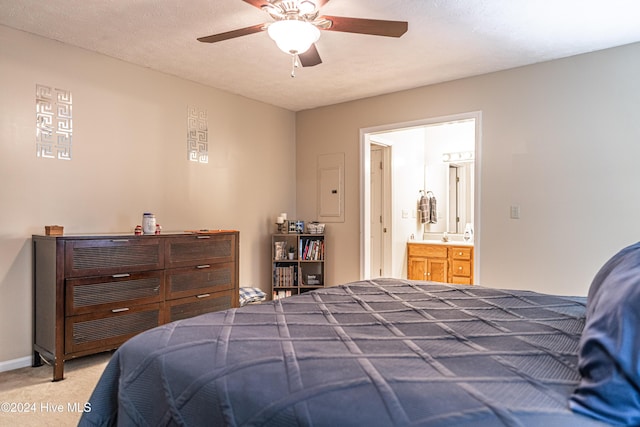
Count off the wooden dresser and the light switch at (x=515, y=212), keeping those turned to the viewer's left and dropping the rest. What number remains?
0

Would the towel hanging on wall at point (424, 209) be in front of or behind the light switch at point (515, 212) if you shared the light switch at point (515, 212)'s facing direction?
behind

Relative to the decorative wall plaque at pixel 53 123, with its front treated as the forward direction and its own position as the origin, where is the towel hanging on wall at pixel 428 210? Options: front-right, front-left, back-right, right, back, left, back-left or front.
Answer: front-left

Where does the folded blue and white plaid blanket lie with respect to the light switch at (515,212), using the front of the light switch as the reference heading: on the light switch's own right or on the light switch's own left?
on the light switch's own right

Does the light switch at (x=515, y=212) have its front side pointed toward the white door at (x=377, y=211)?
no

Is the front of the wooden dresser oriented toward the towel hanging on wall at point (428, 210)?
no

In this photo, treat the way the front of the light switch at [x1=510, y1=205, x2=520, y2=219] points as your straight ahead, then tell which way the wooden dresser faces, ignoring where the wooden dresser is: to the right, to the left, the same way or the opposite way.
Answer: to the left

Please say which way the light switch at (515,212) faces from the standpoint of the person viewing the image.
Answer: facing the viewer

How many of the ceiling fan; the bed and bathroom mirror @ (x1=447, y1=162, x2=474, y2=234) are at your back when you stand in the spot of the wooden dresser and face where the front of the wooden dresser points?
0

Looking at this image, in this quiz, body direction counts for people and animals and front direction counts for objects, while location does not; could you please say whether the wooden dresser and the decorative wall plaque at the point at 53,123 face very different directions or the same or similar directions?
same or similar directions

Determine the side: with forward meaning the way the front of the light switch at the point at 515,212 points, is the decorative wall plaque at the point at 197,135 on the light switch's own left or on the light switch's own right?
on the light switch's own right

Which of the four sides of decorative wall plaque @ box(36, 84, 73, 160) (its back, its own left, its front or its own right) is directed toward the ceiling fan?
front

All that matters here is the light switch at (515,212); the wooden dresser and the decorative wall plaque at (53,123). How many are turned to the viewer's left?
0

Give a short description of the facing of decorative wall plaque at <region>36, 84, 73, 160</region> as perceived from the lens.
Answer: facing the viewer and to the right of the viewer

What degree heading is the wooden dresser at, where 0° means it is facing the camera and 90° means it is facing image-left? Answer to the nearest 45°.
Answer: approximately 315°

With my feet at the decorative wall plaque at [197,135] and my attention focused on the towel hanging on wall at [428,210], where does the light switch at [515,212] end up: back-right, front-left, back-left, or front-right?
front-right

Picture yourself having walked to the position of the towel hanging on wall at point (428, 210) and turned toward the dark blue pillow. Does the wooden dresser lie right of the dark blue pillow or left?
right

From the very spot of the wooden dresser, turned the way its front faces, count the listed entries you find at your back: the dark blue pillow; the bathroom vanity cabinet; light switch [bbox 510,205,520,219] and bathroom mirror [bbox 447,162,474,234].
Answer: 0

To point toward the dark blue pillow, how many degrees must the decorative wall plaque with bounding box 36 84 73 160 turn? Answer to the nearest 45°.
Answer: approximately 45° to its right

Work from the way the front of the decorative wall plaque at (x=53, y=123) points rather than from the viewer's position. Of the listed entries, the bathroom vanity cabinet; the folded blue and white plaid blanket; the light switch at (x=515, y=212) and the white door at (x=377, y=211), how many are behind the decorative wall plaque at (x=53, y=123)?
0

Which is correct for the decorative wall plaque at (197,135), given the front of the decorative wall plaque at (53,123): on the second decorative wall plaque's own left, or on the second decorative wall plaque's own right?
on the second decorative wall plaque's own left
